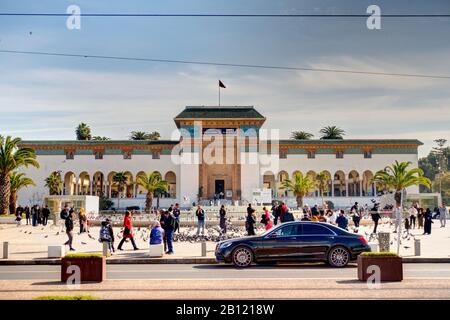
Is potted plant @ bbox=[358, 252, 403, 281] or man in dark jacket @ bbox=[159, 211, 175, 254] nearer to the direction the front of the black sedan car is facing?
the man in dark jacket

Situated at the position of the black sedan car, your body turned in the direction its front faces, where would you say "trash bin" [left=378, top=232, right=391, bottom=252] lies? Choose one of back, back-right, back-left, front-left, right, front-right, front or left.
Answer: back-right

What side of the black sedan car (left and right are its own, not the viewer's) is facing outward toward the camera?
left

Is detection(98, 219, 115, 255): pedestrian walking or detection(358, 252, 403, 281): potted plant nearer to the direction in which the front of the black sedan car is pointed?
the pedestrian walking

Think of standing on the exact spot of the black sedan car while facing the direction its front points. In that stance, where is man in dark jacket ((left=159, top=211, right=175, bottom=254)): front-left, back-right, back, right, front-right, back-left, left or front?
front-right

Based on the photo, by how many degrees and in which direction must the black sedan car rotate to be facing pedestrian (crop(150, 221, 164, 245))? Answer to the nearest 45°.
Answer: approximately 45° to its right

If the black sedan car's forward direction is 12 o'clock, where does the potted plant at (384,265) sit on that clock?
The potted plant is roughly at 8 o'clock from the black sedan car.

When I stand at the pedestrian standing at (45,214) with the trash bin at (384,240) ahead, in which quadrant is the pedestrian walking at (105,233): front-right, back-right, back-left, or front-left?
front-right

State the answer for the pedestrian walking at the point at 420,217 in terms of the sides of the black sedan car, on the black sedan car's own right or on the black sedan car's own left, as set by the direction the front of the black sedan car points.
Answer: on the black sedan car's own right
